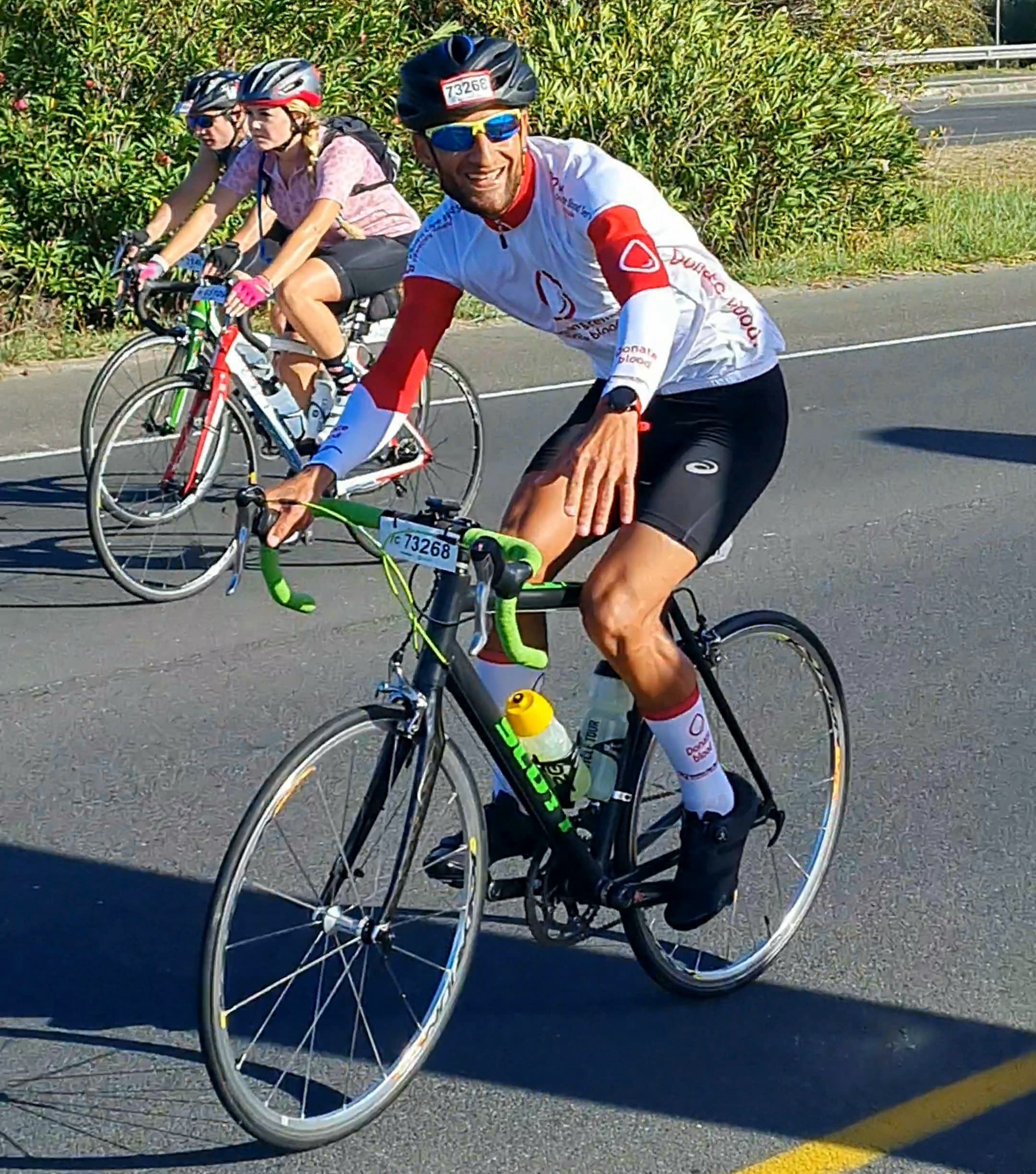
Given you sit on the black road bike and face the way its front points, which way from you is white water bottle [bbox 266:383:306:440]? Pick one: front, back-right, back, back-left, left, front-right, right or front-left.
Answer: back-right

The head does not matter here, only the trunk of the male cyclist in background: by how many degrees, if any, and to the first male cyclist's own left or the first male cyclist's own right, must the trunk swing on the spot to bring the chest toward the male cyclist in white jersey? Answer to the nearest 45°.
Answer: approximately 45° to the first male cyclist's own left

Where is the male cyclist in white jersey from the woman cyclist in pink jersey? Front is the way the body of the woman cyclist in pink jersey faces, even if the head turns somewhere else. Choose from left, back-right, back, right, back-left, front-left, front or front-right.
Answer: front-left

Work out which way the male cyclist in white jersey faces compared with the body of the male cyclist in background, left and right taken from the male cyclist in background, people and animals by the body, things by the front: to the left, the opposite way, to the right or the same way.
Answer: the same way

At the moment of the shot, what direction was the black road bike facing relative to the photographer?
facing the viewer and to the left of the viewer

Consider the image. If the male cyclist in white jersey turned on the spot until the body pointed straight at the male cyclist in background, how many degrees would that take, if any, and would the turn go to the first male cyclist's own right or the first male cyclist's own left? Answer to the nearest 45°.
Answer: approximately 135° to the first male cyclist's own right

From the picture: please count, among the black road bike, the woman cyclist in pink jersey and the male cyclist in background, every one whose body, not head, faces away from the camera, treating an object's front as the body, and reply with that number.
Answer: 0

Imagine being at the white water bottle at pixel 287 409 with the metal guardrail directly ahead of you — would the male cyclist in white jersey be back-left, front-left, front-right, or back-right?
back-right

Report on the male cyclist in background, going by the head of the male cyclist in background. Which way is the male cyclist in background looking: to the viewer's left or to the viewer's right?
to the viewer's left

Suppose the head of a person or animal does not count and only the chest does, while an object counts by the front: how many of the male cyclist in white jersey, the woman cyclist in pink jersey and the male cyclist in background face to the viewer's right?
0

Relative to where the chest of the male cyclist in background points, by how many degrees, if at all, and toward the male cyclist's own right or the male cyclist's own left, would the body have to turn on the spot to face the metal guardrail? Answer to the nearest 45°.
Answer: approximately 180°

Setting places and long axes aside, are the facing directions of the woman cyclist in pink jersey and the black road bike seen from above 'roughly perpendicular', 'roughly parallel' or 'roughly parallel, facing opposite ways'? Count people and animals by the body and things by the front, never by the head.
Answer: roughly parallel

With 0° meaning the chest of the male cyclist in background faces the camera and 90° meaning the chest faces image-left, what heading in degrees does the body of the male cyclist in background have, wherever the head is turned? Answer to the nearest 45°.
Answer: approximately 45°
